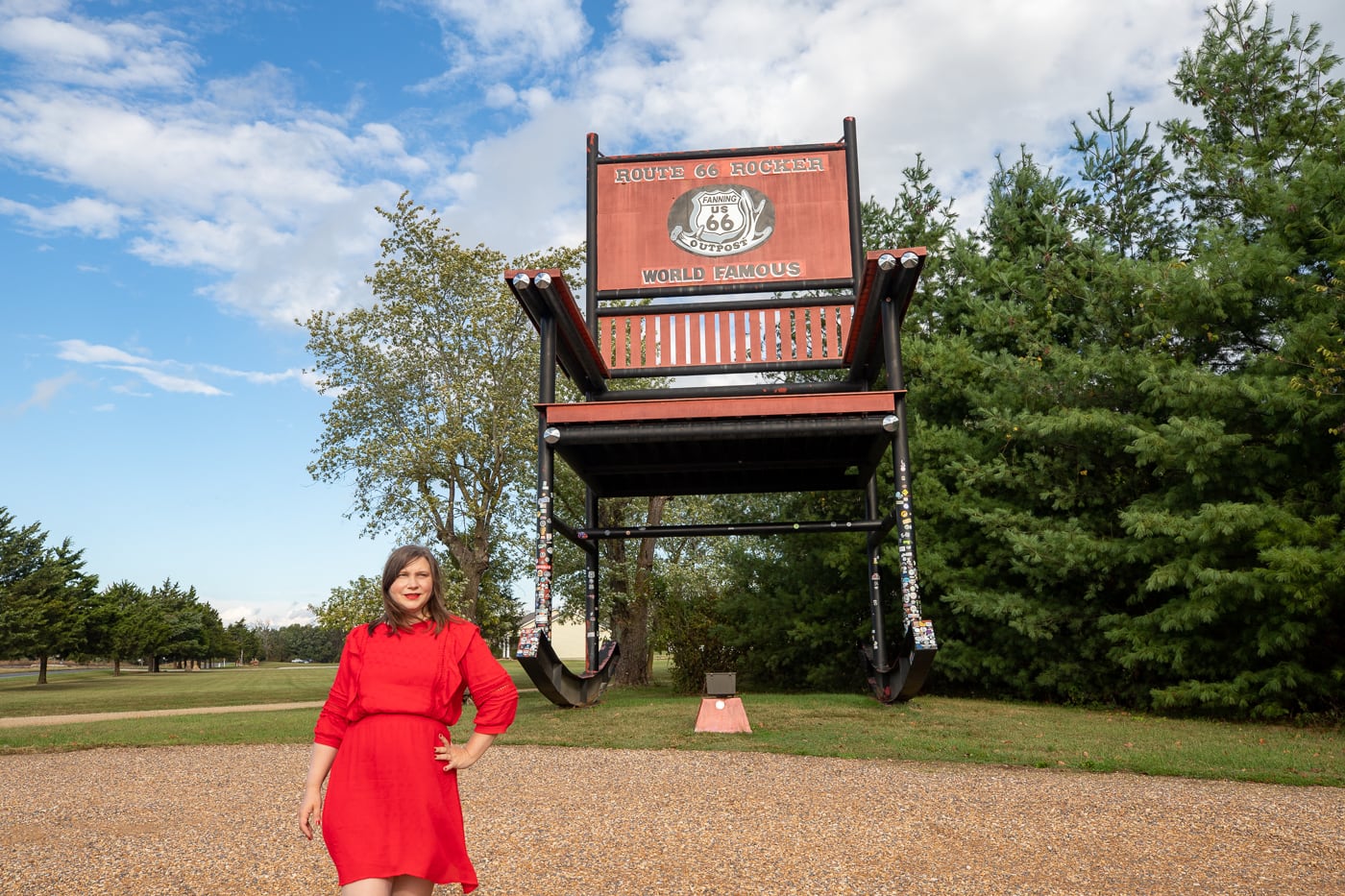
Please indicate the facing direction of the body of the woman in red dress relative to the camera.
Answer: toward the camera

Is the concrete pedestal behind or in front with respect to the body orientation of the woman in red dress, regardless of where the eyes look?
behind
